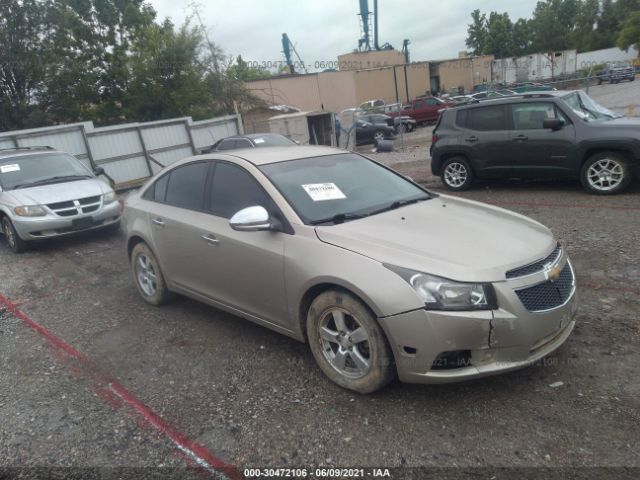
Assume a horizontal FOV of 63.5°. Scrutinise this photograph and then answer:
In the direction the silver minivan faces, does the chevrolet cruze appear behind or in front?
in front

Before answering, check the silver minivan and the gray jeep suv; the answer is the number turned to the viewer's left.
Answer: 0

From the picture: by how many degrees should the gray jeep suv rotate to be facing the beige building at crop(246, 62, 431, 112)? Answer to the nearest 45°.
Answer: approximately 135° to its left

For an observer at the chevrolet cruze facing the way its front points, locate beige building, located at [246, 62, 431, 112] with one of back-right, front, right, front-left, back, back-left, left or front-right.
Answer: back-left

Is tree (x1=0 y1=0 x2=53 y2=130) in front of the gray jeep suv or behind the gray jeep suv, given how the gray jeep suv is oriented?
behind

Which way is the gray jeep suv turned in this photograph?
to the viewer's right

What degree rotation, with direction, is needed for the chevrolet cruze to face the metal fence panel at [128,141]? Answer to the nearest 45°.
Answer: approximately 180°

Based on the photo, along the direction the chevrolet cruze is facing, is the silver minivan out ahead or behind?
behind

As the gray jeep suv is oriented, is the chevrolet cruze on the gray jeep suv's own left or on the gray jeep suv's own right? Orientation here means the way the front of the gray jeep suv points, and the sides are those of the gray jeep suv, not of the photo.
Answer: on the gray jeep suv's own right

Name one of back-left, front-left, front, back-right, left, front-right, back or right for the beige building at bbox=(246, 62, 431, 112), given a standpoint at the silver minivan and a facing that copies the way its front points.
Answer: left

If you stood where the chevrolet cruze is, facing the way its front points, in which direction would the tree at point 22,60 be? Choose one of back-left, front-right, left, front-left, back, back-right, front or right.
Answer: back

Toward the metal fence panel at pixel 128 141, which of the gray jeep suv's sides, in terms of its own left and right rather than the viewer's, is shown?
back
